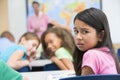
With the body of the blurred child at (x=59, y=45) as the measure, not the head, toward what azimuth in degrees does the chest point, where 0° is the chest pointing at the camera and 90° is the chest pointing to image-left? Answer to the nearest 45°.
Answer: approximately 45°

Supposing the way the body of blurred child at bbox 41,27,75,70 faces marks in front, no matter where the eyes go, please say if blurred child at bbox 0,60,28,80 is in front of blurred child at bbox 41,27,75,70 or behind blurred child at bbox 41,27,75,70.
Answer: in front

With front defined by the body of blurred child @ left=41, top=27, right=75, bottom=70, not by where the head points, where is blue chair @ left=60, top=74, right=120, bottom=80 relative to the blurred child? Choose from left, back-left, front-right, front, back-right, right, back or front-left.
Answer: front-left

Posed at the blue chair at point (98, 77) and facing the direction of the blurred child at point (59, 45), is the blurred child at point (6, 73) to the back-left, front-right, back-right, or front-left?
front-left

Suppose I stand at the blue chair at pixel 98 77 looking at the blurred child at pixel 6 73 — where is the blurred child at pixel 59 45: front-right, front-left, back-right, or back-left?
front-right
